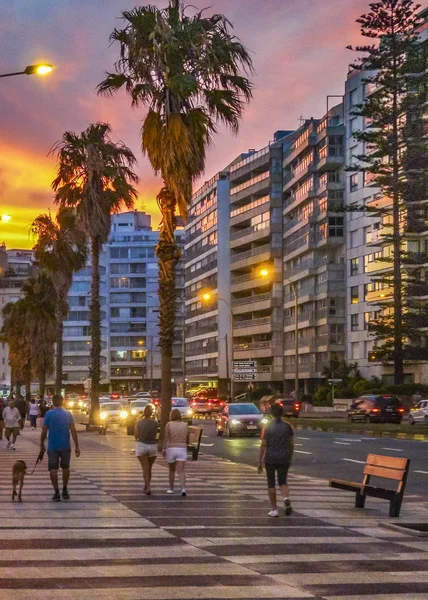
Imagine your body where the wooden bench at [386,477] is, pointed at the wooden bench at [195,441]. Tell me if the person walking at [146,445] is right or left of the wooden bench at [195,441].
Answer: left

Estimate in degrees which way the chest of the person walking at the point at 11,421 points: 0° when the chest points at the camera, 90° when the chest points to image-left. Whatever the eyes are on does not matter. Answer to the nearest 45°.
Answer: approximately 0°

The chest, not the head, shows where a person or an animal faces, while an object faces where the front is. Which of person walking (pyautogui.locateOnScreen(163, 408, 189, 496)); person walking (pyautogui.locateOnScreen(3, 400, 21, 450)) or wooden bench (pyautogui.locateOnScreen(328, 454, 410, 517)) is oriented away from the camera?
person walking (pyautogui.locateOnScreen(163, 408, 189, 496))

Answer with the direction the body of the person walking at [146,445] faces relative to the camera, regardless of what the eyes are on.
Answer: away from the camera

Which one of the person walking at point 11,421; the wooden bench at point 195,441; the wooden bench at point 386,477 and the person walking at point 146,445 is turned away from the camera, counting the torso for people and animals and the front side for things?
the person walking at point 146,445

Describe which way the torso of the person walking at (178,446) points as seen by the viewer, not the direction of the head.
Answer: away from the camera

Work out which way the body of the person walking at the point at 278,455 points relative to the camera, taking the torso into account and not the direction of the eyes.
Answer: away from the camera

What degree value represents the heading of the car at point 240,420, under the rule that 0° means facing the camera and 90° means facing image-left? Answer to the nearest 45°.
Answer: approximately 315°

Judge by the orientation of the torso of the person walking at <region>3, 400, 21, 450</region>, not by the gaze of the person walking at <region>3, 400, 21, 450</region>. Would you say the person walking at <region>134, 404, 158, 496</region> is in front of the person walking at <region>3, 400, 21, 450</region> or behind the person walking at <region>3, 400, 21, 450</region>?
in front

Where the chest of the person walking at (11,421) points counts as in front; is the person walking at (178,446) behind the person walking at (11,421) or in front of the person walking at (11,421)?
in front

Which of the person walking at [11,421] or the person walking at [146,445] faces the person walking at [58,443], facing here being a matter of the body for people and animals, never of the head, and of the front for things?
the person walking at [11,421]

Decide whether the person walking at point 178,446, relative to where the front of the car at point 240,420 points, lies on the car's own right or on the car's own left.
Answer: on the car's own right

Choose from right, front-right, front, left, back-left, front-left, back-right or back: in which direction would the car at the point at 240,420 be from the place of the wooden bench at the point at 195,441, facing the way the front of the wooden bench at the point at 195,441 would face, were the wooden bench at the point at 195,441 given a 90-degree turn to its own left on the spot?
back-left

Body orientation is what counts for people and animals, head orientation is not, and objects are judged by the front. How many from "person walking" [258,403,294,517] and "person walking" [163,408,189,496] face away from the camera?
2
